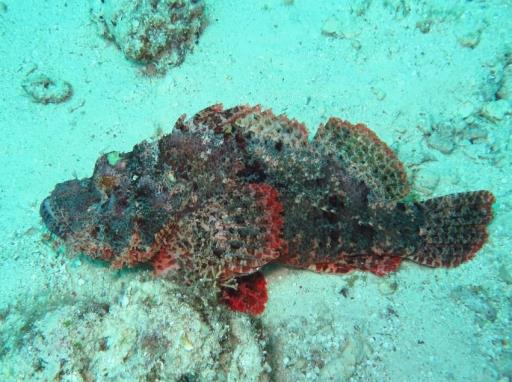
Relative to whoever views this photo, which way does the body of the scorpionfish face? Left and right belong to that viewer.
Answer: facing to the left of the viewer

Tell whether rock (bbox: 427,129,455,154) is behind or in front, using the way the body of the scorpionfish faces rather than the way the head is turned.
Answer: behind

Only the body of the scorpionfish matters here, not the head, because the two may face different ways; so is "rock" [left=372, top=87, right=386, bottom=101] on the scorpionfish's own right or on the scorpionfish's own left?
on the scorpionfish's own right

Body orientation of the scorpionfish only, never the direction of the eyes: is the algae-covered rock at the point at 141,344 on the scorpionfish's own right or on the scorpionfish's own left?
on the scorpionfish's own left

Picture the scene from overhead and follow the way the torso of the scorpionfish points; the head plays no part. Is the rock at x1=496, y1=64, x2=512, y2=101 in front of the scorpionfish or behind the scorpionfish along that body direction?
behind

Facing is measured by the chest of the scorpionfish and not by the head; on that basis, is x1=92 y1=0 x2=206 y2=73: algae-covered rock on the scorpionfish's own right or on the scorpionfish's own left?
on the scorpionfish's own right

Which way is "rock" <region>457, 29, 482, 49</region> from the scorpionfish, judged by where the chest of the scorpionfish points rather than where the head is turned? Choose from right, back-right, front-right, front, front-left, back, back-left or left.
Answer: back-right

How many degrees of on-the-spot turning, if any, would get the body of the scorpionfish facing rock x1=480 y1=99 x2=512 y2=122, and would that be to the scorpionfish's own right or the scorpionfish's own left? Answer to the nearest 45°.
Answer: approximately 135° to the scorpionfish's own right

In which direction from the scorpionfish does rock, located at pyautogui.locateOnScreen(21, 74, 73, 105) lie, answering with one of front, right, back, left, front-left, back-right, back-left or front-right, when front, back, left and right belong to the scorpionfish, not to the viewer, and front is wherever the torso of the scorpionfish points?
front-right

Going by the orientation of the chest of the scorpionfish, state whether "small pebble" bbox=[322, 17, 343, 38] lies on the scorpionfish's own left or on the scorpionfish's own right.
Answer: on the scorpionfish's own right

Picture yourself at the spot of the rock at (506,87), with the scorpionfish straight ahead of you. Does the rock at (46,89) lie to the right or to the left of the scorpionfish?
right
